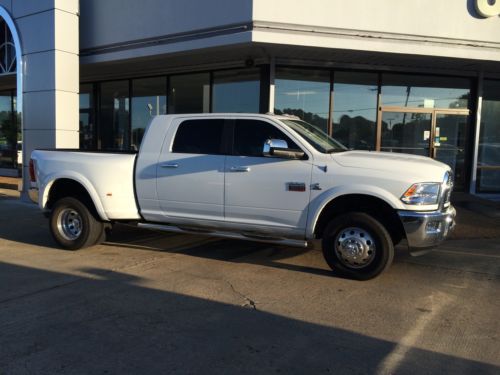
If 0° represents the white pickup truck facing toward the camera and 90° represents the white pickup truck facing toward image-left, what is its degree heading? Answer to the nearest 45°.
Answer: approximately 315°

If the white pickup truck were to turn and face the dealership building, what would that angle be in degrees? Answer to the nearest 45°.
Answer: approximately 135° to its left
